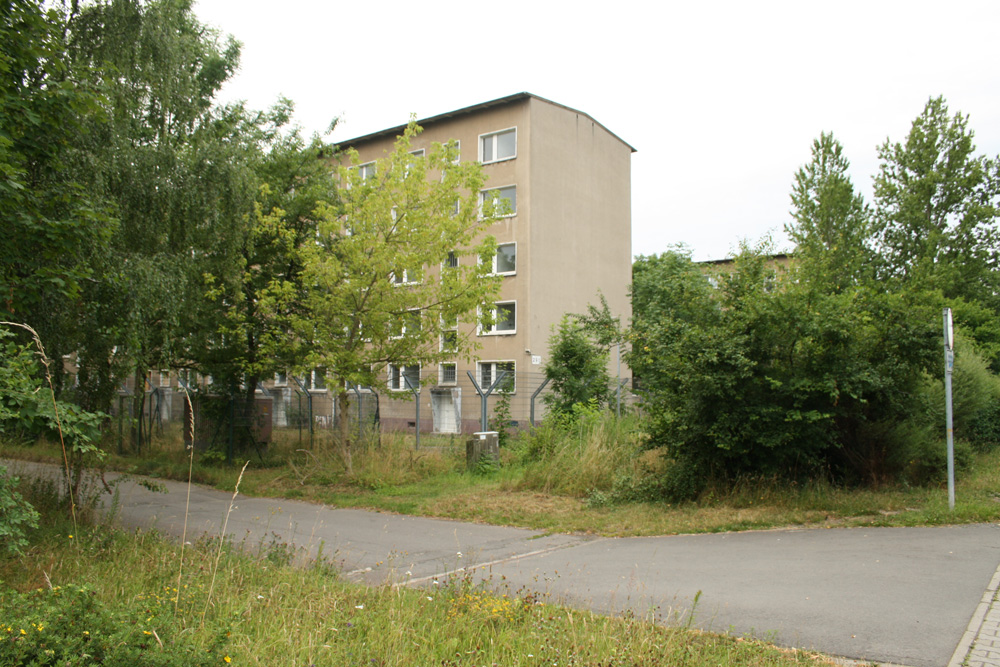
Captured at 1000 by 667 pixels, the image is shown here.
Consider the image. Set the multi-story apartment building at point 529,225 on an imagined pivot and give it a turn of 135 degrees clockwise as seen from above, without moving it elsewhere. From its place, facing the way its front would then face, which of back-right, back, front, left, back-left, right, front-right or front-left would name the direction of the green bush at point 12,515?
back

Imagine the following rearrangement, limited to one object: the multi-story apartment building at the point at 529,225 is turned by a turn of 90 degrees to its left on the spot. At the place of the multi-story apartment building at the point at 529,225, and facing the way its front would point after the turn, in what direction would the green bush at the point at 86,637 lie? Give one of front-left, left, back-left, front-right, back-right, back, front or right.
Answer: front-right

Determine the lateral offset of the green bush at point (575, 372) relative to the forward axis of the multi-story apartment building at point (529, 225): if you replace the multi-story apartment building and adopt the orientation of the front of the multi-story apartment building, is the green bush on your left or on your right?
on your left

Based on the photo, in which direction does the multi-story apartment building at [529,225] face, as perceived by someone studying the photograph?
facing the viewer and to the left of the viewer

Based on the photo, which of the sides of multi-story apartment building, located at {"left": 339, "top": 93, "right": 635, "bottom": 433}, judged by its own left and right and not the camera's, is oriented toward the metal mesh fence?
front

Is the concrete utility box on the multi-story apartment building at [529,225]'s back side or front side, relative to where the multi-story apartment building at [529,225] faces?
on the front side

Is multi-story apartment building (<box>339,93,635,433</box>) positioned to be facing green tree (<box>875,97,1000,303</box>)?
no

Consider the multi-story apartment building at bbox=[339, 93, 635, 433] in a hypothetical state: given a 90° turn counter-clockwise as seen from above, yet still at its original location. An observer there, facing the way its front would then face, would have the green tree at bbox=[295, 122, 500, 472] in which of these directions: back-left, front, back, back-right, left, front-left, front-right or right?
front-right

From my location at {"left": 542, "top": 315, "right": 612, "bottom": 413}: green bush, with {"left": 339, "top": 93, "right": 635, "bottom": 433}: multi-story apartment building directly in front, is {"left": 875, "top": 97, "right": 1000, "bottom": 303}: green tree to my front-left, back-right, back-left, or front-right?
front-right

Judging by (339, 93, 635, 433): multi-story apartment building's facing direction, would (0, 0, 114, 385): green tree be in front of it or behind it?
in front

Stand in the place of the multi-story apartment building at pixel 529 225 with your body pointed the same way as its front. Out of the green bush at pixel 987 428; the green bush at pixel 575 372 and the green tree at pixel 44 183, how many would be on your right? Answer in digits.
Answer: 0

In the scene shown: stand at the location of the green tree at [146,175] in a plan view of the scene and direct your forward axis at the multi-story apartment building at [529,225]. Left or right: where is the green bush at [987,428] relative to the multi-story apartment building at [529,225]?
right

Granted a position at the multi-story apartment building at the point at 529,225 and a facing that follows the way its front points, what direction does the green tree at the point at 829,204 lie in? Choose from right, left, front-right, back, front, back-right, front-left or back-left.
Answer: back-left
